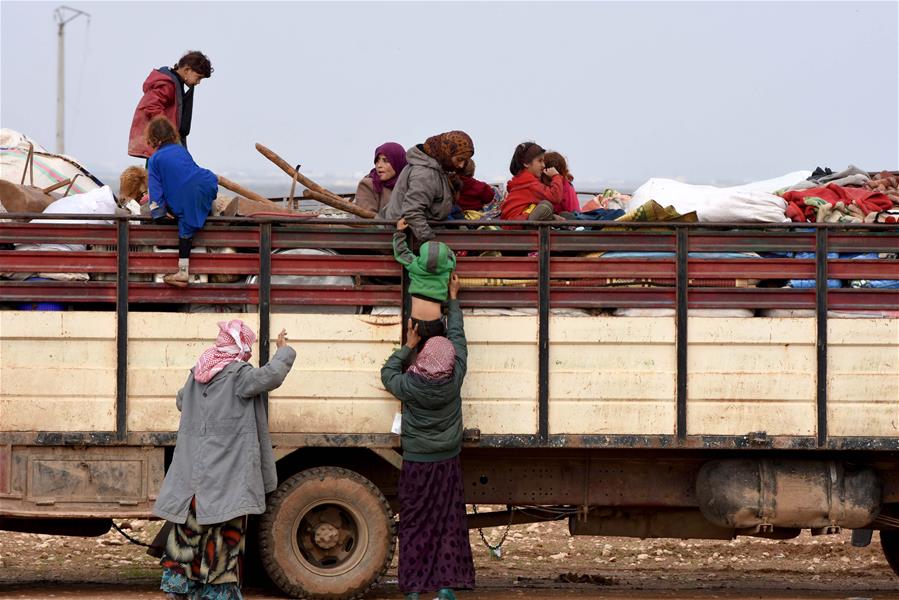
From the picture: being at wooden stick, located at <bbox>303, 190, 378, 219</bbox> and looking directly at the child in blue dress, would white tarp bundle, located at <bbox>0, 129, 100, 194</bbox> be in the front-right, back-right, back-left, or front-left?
front-right

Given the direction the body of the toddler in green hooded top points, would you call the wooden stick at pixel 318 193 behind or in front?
in front

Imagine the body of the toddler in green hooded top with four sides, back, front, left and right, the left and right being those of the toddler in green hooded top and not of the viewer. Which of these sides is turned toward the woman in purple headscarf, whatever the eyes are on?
front

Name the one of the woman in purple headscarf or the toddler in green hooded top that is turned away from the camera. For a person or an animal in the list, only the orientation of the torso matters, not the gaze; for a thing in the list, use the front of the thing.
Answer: the toddler in green hooded top

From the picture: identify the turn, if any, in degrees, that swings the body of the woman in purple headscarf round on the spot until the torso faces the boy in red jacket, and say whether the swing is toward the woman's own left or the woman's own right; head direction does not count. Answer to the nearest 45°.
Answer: approximately 45° to the woman's own right

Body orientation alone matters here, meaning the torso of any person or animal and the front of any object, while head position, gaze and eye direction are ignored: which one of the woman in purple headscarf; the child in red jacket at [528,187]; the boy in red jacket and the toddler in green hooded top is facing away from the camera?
the toddler in green hooded top

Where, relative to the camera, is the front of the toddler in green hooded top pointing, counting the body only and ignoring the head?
away from the camera

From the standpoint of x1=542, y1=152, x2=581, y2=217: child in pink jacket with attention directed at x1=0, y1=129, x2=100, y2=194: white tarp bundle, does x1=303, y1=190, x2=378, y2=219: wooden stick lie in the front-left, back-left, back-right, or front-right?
front-left

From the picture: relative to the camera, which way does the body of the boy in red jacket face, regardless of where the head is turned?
to the viewer's right

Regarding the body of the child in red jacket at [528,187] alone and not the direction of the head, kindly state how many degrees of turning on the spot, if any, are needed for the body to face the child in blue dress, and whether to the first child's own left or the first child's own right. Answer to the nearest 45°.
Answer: approximately 135° to the first child's own right

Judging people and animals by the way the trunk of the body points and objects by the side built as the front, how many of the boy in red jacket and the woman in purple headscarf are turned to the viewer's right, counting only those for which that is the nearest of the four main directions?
1
